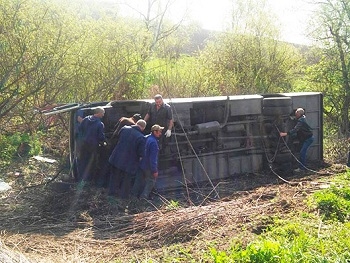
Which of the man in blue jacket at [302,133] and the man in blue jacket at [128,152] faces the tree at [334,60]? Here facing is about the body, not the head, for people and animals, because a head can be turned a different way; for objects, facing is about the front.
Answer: the man in blue jacket at [128,152]

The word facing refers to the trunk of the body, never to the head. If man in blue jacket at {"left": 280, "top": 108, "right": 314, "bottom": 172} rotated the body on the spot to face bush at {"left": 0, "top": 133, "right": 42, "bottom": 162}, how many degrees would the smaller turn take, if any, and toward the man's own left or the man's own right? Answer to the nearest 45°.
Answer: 0° — they already face it

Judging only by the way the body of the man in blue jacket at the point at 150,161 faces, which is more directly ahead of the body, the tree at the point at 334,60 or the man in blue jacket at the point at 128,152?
the tree

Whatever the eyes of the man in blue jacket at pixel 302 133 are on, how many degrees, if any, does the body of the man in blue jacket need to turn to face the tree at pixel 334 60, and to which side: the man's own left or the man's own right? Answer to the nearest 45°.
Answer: approximately 90° to the man's own right

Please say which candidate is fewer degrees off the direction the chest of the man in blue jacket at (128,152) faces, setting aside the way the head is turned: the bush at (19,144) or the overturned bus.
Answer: the overturned bus

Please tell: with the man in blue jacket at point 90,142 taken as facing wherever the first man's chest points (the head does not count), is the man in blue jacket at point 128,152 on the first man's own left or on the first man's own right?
on the first man's own right

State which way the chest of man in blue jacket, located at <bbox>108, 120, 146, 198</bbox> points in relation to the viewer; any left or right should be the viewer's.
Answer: facing away from the viewer and to the right of the viewer

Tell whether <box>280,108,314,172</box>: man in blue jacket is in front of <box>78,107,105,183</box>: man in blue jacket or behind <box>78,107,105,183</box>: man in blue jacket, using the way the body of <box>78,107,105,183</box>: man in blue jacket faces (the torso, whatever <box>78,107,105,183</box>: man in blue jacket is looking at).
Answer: in front

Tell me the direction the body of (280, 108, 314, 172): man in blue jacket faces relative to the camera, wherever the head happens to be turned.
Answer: to the viewer's left

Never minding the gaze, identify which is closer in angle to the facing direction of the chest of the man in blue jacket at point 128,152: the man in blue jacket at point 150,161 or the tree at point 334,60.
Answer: the tree

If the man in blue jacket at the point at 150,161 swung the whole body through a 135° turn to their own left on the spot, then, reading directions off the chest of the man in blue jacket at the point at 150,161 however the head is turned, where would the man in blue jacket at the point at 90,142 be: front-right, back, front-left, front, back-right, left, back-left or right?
front

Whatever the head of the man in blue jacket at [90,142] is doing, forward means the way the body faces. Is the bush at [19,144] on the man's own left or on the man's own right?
on the man's own left

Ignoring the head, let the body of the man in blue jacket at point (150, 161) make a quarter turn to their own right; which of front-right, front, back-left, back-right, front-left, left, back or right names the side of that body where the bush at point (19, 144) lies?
back-right
